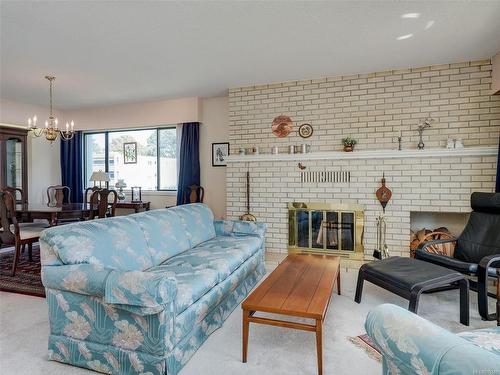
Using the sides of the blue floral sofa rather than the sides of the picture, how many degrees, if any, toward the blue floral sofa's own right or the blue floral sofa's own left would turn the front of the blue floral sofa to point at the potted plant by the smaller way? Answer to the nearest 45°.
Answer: approximately 90° to the blue floral sofa's own left

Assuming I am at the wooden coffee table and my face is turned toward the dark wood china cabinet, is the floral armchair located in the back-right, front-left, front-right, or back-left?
back-left

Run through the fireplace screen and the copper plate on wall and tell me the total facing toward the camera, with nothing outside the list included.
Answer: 2

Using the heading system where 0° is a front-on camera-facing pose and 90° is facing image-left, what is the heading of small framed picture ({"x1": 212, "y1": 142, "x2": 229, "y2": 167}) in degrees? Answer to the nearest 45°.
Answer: approximately 0°

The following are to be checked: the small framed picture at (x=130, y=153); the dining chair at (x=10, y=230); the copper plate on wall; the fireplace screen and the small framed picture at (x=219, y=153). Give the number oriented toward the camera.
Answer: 4

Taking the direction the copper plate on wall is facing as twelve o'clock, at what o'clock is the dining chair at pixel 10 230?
The dining chair is roughly at 2 o'clock from the copper plate on wall.

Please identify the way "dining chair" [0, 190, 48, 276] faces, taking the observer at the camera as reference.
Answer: facing away from the viewer and to the right of the viewer

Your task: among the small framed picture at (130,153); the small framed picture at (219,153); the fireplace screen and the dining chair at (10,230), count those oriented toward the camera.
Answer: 3

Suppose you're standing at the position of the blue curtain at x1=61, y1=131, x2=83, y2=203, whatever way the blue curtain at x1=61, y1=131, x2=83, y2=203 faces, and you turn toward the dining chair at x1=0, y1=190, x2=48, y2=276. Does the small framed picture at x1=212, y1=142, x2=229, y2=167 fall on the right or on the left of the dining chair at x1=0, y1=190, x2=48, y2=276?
left

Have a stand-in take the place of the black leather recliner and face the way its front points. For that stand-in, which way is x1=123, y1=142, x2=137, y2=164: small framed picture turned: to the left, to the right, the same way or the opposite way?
to the left

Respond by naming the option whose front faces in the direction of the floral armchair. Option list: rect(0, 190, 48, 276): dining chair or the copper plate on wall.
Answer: the copper plate on wall

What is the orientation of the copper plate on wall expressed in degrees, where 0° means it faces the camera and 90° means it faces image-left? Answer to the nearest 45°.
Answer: approximately 0°
